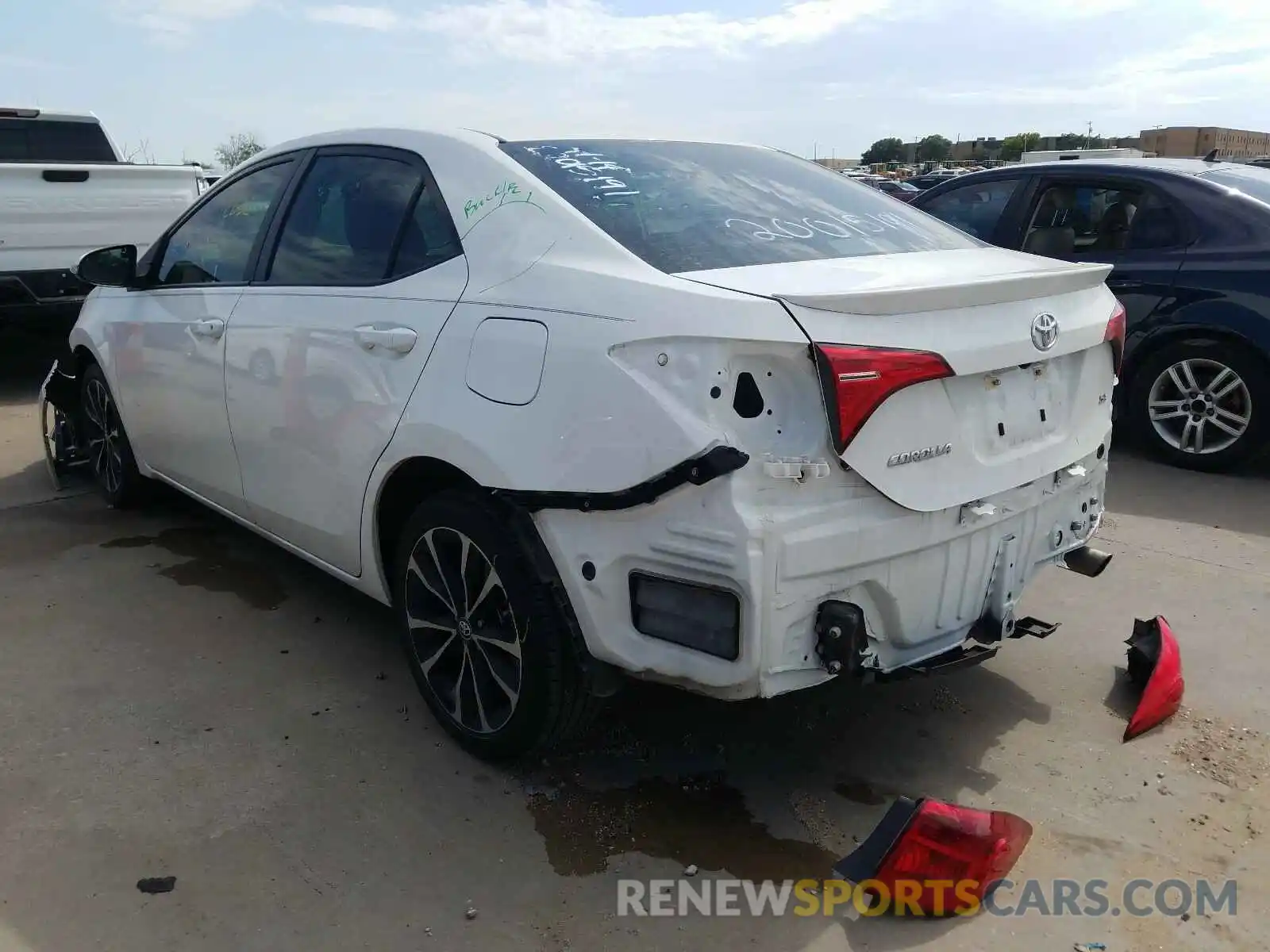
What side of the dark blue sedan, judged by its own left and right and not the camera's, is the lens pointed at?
left

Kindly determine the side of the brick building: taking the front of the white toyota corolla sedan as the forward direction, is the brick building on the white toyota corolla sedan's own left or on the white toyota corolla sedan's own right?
on the white toyota corolla sedan's own right

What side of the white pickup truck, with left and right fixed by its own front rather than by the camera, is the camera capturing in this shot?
back

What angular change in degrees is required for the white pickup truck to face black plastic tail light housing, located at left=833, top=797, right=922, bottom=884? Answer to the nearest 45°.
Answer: approximately 180°

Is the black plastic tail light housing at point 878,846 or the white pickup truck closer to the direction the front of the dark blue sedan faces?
the white pickup truck

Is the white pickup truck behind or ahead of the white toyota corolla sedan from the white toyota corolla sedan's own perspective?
ahead

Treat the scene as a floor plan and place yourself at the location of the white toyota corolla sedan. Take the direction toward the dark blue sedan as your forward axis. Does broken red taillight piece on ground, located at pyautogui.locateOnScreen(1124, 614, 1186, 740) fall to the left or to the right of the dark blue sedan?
right

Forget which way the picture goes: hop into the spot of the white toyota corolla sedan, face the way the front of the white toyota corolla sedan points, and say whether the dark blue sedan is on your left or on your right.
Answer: on your right

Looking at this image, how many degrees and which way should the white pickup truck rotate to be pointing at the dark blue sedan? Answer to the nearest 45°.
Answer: approximately 135° to its right

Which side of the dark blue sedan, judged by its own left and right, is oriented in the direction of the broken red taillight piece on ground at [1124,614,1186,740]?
left

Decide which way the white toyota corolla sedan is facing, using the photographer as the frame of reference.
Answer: facing away from the viewer and to the left of the viewer

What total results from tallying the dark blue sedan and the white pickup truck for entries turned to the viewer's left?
1

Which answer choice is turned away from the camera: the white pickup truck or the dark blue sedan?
the white pickup truck
